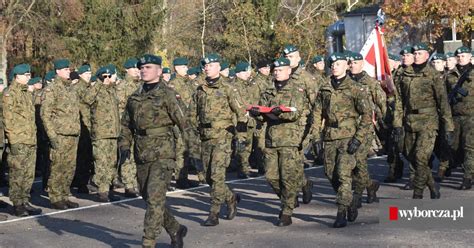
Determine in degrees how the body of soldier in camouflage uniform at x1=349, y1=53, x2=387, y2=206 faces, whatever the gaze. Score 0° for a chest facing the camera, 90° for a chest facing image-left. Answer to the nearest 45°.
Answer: approximately 45°

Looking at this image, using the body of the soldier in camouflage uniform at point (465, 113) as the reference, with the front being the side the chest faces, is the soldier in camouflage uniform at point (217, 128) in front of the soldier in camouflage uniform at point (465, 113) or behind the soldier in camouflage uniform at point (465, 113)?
in front

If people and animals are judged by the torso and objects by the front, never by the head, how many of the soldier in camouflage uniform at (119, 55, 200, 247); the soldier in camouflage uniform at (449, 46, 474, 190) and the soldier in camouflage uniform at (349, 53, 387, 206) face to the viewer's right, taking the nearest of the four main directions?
0

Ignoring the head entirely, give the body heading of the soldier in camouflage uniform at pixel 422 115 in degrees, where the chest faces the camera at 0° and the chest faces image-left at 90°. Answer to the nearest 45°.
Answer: approximately 45°

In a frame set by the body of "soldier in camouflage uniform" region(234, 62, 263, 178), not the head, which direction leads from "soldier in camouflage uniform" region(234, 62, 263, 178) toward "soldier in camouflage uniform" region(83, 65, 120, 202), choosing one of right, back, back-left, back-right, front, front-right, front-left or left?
right

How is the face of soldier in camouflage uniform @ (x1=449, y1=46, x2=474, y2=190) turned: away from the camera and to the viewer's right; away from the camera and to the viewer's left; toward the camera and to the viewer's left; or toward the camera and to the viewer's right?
toward the camera and to the viewer's left

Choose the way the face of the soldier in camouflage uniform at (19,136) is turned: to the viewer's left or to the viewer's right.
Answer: to the viewer's right

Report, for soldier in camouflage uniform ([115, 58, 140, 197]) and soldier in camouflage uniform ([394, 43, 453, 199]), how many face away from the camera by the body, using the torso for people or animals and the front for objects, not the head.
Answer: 0

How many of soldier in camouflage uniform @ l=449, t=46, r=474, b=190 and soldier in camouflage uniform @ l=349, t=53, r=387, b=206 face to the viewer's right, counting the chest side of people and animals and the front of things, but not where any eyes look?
0
